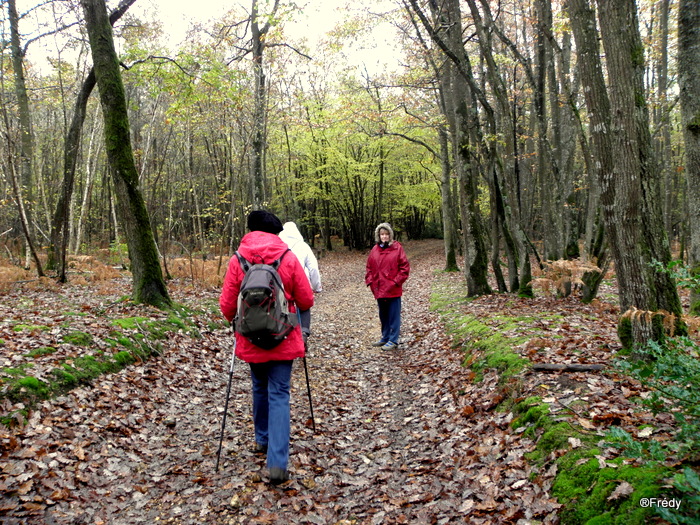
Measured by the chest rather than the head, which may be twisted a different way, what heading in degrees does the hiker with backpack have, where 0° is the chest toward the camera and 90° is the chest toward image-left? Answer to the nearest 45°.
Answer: approximately 180°

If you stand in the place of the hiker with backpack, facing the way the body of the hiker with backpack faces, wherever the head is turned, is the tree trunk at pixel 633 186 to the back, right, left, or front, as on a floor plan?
right

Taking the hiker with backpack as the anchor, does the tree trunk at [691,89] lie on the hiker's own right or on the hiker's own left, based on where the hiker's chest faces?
on the hiker's own right

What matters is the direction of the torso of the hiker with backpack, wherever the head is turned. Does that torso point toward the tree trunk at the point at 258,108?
yes

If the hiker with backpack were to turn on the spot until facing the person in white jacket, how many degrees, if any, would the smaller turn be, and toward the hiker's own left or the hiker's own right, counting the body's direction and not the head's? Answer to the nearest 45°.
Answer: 0° — they already face them
